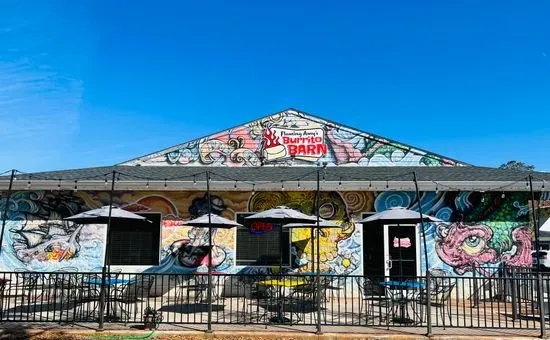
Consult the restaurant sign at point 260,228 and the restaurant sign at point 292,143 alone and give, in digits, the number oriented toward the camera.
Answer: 2

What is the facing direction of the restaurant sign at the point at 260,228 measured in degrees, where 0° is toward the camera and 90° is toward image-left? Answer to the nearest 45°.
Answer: approximately 0°

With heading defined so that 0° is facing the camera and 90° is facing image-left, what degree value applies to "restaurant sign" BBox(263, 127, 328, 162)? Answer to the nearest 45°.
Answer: approximately 0°
